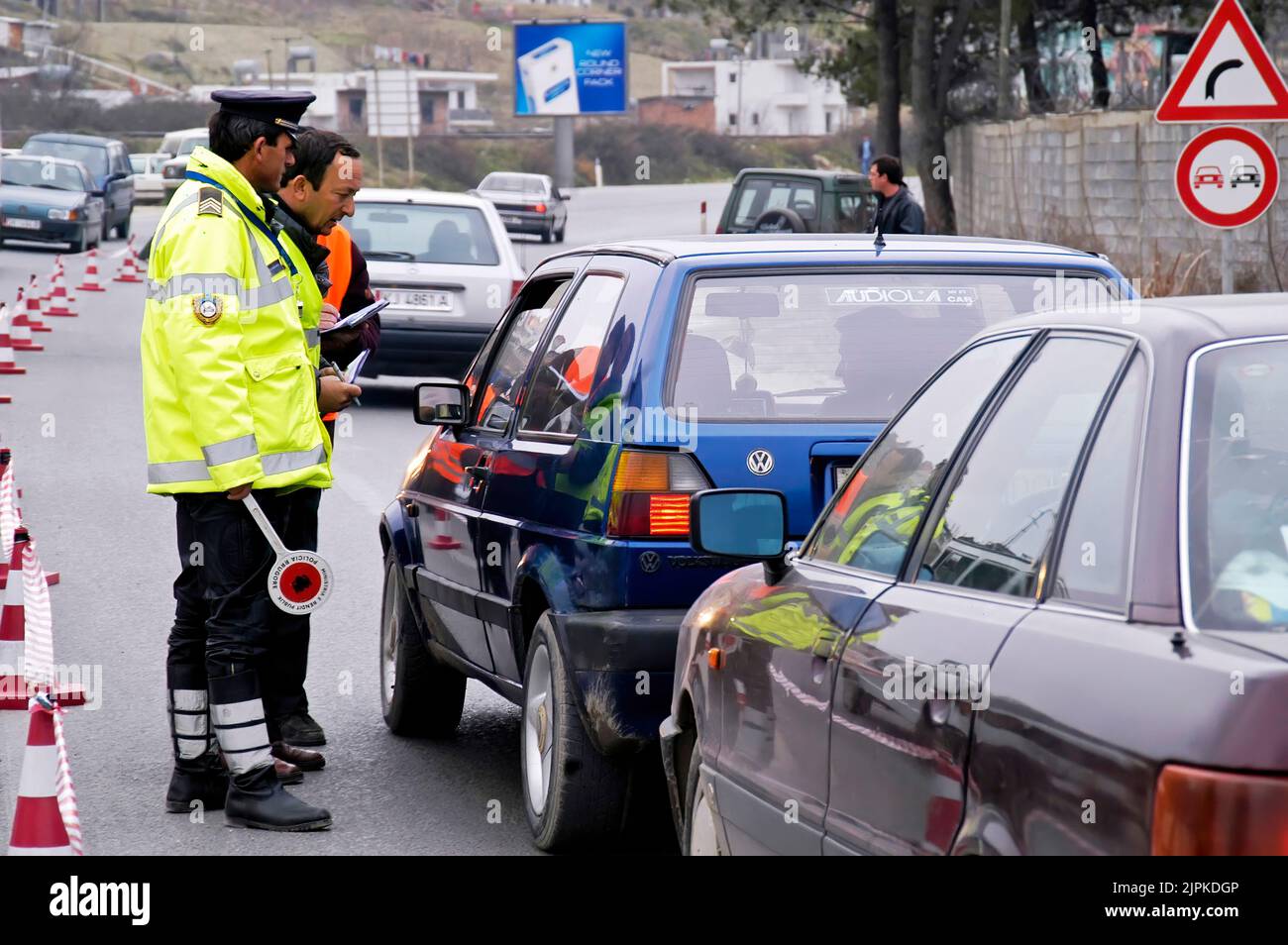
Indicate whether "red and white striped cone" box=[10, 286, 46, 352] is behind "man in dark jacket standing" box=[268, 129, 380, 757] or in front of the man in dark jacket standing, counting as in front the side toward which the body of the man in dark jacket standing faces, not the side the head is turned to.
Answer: behind

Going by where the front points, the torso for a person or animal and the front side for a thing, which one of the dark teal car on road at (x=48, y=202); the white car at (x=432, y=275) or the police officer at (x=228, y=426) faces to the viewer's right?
the police officer

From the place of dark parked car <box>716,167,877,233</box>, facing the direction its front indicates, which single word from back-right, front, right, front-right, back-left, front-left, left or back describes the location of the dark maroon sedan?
back-right

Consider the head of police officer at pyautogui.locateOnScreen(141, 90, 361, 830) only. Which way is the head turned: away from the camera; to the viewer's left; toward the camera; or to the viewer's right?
to the viewer's right

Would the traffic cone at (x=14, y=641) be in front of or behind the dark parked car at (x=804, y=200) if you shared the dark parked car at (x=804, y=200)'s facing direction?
behind

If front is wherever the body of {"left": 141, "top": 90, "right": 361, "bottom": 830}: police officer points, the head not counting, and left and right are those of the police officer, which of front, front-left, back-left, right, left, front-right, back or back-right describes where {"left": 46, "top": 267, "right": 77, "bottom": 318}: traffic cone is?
left

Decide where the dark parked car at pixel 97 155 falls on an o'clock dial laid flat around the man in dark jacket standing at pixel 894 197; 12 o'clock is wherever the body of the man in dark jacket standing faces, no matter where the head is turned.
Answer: The dark parked car is roughly at 2 o'clock from the man in dark jacket standing.

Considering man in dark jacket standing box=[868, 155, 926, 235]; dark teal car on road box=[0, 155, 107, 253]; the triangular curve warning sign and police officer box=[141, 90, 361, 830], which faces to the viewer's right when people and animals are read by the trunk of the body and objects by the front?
the police officer

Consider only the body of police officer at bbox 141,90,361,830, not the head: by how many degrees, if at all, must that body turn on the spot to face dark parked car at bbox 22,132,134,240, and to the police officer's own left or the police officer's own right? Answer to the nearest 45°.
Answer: approximately 90° to the police officer's own left

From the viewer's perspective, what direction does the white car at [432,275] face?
away from the camera

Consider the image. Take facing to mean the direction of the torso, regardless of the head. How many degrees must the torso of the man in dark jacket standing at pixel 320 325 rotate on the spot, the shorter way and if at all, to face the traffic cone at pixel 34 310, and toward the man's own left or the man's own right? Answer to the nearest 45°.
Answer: approximately 135° to the man's own left

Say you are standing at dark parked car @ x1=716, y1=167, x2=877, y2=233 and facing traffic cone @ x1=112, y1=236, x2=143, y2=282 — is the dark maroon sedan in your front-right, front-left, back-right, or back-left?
back-left

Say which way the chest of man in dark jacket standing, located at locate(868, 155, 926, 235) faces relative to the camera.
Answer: to the viewer's left
